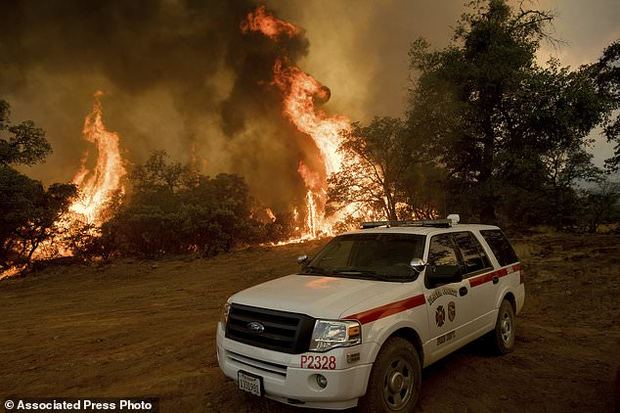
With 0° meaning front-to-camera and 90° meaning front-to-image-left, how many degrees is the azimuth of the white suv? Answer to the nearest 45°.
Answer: approximately 45°

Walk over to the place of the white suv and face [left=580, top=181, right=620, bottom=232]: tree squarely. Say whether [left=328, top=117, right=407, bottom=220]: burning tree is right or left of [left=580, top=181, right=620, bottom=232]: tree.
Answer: left

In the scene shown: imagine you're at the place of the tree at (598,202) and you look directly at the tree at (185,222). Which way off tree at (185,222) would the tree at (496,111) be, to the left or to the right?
left

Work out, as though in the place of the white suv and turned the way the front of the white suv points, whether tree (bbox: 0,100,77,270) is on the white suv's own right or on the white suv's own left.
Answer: on the white suv's own right

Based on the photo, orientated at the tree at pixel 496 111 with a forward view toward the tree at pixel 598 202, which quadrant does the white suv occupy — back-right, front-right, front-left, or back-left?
back-right

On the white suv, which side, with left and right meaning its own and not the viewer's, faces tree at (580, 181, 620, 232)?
back

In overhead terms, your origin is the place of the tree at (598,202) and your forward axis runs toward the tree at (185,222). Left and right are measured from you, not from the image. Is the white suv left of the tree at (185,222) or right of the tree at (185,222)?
left

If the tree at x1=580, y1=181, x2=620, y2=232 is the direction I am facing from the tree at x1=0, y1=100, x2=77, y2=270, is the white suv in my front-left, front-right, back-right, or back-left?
front-right

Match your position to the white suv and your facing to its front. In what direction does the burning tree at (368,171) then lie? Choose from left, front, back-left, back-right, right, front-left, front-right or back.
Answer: back-right

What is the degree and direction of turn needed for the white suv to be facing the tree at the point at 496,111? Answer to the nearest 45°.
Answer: approximately 180°

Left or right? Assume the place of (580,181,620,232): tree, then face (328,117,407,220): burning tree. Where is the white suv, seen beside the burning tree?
left

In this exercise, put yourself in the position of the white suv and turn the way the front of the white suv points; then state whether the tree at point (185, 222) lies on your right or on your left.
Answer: on your right
